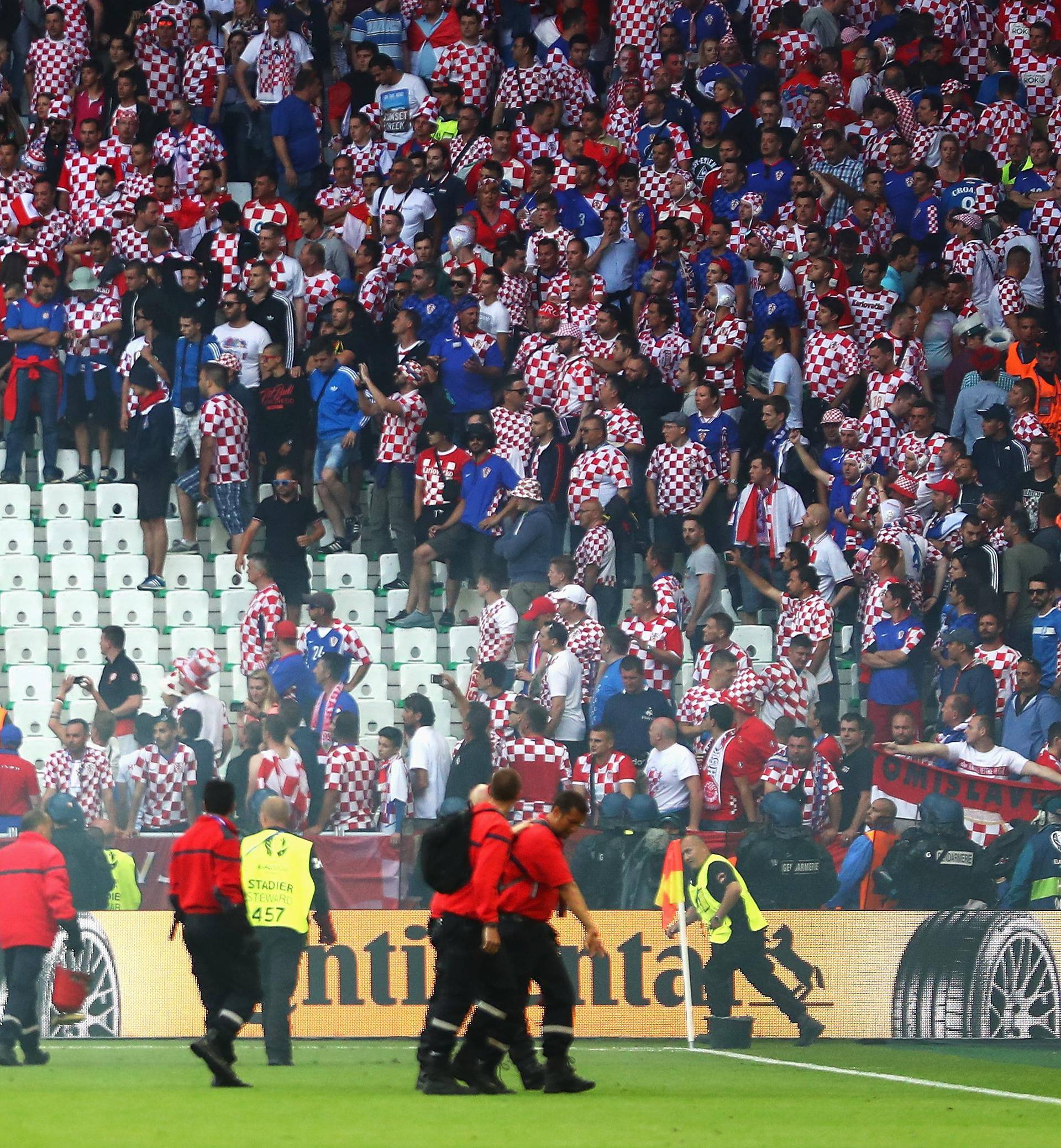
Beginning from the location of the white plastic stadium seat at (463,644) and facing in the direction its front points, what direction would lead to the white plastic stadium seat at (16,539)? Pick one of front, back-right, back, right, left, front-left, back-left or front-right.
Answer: right

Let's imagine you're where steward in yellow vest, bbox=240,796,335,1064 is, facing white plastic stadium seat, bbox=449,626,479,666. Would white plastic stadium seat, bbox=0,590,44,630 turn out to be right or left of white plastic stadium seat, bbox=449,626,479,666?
left

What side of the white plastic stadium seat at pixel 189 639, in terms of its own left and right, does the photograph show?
front

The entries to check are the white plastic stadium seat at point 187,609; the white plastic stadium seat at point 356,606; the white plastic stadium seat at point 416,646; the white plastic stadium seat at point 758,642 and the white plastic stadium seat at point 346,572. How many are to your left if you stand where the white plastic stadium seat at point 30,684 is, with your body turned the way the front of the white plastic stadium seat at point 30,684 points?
5

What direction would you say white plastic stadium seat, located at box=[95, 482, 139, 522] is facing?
toward the camera

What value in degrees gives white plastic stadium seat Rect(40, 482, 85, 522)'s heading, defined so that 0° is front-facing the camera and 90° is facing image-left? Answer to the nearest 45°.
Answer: approximately 0°

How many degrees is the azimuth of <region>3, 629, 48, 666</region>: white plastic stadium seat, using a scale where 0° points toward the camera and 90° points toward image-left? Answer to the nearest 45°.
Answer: approximately 0°

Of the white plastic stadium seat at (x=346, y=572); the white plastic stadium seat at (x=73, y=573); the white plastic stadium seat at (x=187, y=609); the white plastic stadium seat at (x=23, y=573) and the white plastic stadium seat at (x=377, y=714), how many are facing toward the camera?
5

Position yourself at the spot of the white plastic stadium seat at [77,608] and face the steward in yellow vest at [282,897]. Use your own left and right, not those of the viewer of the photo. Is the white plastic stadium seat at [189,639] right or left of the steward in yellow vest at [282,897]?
left

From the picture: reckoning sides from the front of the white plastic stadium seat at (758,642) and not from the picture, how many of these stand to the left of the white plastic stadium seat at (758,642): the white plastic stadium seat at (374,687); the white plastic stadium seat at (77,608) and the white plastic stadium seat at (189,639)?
0

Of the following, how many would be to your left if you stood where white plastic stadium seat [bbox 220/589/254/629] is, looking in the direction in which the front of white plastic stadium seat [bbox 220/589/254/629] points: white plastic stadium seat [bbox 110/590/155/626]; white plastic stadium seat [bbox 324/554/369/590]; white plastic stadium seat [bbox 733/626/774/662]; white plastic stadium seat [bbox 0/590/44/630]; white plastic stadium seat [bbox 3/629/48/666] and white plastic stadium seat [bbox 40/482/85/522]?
2

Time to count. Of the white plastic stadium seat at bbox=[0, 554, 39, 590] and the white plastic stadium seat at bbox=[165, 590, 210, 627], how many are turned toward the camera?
2

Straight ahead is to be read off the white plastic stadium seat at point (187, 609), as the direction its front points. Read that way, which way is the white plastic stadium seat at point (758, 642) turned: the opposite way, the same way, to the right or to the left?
the same way
